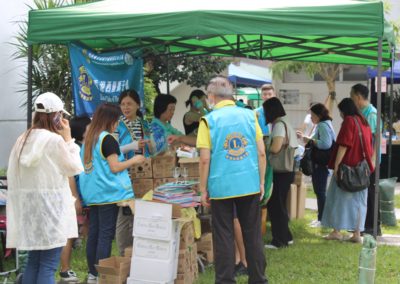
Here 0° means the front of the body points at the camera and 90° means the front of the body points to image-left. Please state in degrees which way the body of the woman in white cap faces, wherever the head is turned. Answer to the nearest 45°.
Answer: approximately 225°

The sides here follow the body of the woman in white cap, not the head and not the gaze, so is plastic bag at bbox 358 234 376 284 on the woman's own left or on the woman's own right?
on the woman's own right

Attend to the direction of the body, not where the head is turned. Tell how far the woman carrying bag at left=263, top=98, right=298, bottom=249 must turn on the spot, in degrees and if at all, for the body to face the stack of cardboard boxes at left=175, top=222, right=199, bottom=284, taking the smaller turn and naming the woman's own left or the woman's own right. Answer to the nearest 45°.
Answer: approximately 45° to the woman's own left

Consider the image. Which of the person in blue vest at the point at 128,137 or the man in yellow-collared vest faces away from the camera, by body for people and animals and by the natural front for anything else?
the man in yellow-collared vest

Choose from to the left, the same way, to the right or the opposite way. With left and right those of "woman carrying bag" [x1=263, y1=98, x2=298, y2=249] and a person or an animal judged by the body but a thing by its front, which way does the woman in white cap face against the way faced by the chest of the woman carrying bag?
to the right

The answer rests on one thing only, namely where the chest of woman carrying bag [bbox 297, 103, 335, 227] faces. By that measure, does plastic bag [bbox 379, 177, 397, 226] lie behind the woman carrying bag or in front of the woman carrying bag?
behind

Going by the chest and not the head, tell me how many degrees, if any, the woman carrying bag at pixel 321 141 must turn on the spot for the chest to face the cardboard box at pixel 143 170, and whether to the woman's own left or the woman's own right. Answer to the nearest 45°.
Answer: approximately 45° to the woman's own left

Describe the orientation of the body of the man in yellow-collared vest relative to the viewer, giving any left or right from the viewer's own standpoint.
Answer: facing away from the viewer

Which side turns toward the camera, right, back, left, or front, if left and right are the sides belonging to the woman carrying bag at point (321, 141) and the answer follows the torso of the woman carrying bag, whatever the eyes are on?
left
